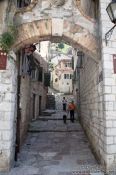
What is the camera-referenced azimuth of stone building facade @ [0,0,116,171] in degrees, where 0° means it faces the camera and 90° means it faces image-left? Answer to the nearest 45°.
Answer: approximately 0°
